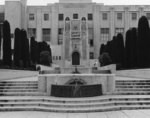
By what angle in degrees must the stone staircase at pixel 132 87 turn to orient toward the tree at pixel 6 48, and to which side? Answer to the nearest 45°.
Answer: approximately 135° to its right

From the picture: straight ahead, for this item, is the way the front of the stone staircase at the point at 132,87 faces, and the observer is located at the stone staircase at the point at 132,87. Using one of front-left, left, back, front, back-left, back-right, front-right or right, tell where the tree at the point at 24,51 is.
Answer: back-right

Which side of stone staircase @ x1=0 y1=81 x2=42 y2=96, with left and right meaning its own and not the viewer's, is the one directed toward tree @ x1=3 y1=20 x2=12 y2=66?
back

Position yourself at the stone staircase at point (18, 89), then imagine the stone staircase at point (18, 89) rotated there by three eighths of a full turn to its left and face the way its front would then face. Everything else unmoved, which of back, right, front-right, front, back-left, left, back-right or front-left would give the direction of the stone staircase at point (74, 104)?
right

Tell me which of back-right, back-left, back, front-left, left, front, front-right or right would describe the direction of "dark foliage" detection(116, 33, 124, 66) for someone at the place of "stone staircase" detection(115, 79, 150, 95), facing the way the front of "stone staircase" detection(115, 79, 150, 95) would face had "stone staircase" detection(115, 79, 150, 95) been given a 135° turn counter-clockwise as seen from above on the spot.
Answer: front-left

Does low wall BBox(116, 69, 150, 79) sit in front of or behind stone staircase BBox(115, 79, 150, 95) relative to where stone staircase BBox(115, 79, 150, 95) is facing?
behind

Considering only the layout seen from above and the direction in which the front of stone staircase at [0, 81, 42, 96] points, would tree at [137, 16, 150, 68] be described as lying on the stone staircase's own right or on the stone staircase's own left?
on the stone staircase's own left

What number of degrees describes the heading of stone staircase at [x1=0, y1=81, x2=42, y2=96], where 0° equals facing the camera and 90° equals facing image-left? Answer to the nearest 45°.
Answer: approximately 0°
